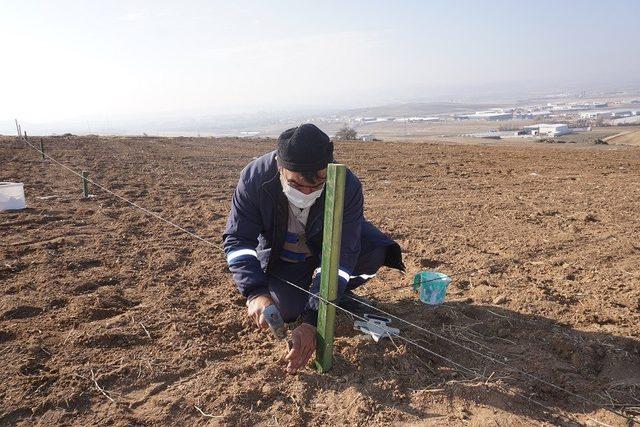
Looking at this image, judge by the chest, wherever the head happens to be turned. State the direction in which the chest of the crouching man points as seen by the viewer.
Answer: toward the camera

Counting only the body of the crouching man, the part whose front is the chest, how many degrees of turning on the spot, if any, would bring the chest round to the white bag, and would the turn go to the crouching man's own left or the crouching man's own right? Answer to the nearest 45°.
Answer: approximately 135° to the crouching man's own right
